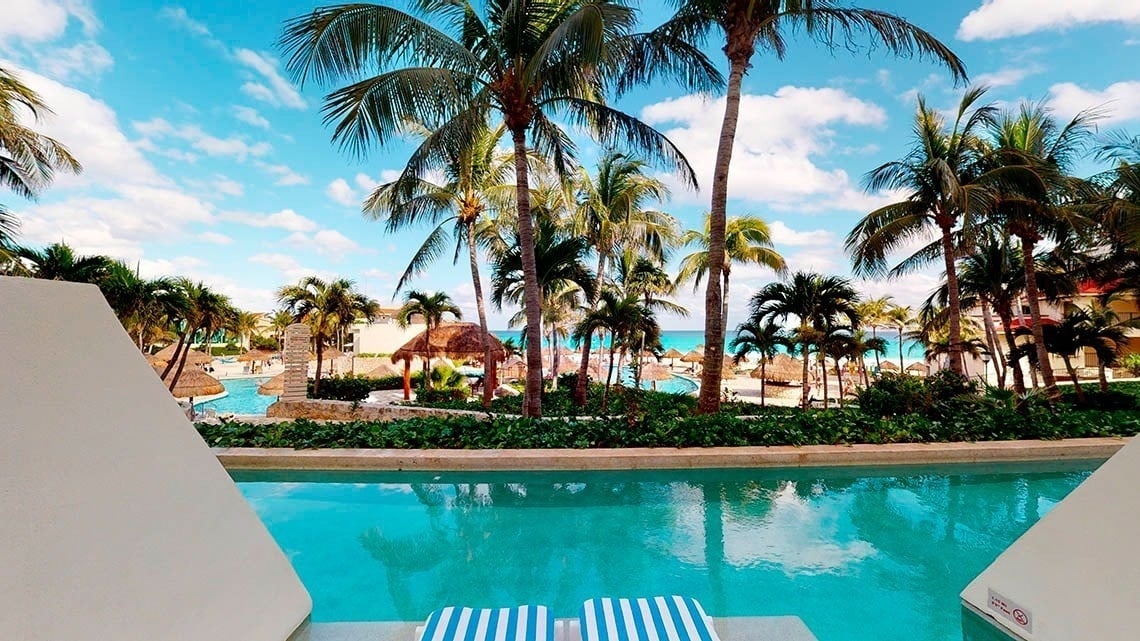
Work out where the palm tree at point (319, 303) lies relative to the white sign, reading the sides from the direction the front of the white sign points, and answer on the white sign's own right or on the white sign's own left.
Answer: on the white sign's own right

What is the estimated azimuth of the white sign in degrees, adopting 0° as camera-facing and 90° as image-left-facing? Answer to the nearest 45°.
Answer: approximately 45°

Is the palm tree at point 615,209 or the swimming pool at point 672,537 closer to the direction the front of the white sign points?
the swimming pool

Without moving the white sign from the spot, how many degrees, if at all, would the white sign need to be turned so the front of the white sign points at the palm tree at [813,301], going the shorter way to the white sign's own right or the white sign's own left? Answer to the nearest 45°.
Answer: approximately 135° to the white sign's own right

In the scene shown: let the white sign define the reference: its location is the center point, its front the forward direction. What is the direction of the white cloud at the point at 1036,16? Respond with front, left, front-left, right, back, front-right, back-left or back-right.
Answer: back-right

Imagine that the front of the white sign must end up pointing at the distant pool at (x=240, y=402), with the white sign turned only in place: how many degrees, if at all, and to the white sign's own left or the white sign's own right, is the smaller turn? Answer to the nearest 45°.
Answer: approximately 45° to the white sign's own right

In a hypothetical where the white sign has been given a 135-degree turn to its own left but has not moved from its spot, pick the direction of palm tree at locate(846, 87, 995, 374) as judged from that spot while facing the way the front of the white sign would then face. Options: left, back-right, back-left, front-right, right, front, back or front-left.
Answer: left
